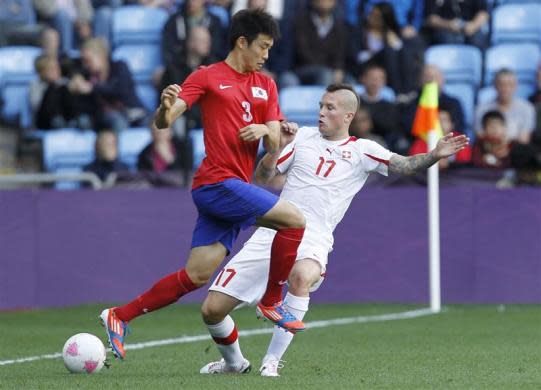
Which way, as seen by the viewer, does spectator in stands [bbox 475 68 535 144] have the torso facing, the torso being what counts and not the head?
toward the camera

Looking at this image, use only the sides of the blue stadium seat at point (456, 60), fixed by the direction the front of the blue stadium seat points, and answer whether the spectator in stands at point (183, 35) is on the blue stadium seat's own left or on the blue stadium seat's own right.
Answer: on the blue stadium seat's own right

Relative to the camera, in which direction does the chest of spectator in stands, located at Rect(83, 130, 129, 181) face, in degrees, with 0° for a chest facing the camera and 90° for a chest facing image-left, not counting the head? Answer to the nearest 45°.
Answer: approximately 0°

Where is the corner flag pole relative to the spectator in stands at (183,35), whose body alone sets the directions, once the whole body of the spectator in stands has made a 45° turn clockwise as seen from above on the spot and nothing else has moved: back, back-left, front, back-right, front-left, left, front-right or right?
left

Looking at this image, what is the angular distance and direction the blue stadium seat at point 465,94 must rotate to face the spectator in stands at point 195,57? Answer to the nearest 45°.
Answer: approximately 90° to its right

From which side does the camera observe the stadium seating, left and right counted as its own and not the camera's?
front

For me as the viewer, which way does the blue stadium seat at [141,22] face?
facing the viewer

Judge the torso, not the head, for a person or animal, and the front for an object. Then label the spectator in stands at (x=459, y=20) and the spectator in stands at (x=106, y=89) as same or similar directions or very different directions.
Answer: same or similar directions

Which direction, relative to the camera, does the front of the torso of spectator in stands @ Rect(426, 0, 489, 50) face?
toward the camera
